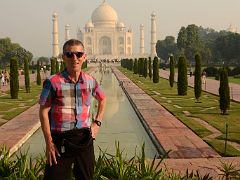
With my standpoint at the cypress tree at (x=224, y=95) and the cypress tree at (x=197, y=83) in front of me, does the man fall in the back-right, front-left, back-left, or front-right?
back-left

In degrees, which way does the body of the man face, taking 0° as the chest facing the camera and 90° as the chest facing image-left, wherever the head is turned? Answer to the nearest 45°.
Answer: approximately 0°

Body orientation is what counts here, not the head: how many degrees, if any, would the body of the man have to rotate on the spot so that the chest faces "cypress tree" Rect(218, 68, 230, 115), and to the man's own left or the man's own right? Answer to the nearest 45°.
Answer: approximately 135° to the man's own left

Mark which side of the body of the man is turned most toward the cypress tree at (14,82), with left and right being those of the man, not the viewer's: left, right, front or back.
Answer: back

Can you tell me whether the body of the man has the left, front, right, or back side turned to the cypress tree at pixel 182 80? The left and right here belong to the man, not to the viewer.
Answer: back
